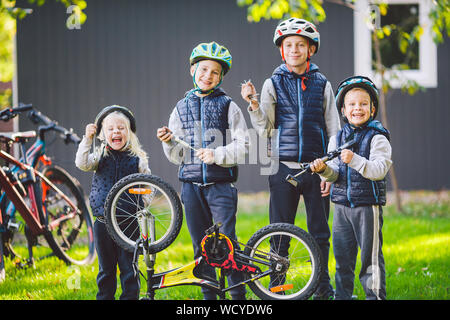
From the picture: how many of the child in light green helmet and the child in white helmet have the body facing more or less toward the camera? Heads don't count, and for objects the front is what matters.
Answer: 2

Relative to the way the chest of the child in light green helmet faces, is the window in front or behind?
behind

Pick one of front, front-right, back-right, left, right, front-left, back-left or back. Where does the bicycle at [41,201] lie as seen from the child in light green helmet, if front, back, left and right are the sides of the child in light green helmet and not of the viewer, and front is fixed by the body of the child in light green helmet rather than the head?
back-right

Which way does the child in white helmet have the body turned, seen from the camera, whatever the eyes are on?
toward the camera

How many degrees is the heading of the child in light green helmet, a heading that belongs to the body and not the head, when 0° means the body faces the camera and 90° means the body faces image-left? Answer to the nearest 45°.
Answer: approximately 0°

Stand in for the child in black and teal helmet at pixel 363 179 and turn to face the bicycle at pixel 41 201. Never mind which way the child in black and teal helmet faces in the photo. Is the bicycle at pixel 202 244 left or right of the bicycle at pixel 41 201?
left

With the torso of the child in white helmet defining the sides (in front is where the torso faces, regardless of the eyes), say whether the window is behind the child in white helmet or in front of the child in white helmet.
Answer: behind
